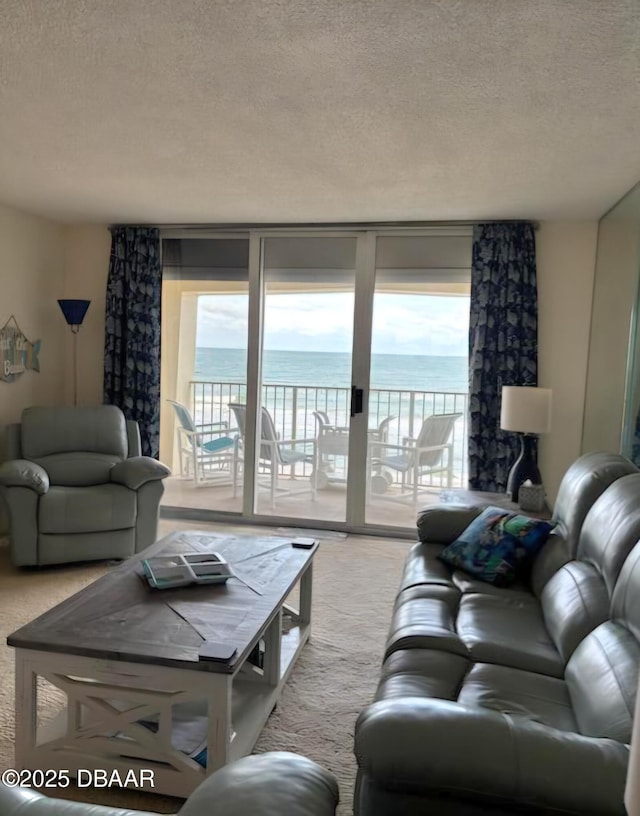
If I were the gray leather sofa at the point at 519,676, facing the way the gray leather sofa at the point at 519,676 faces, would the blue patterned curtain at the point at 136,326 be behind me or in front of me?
in front

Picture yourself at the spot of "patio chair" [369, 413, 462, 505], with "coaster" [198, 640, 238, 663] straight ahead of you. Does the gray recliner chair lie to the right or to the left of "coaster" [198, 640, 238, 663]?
right

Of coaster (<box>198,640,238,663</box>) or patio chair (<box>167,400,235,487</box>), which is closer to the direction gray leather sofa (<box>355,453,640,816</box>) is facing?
the coaster

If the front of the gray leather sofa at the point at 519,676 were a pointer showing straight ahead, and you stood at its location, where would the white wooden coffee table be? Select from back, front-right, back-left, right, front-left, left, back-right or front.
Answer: front

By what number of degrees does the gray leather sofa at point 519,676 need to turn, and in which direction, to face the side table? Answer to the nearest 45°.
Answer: approximately 90° to its right

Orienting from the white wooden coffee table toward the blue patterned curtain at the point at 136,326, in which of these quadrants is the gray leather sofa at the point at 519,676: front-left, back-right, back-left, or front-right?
back-right

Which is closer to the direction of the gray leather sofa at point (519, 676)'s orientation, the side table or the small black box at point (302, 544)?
the small black box

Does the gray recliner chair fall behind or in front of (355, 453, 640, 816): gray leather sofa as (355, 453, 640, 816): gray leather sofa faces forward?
in front

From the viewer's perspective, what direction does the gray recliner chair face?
toward the camera

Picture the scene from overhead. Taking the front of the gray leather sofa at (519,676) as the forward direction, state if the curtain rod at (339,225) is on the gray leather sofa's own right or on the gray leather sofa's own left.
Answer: on the gray leather sofa's own right

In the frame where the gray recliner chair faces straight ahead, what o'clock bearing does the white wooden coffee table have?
The white wooden coffee table is roughly at 12 o'clock from the gray recliner chair.

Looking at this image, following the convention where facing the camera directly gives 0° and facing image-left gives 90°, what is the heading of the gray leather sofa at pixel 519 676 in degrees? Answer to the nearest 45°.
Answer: approximately 90°

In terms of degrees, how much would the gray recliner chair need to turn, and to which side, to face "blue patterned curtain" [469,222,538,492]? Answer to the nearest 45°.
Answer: approximately 90° to its left

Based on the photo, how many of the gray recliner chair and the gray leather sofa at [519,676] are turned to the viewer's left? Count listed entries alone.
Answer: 1
